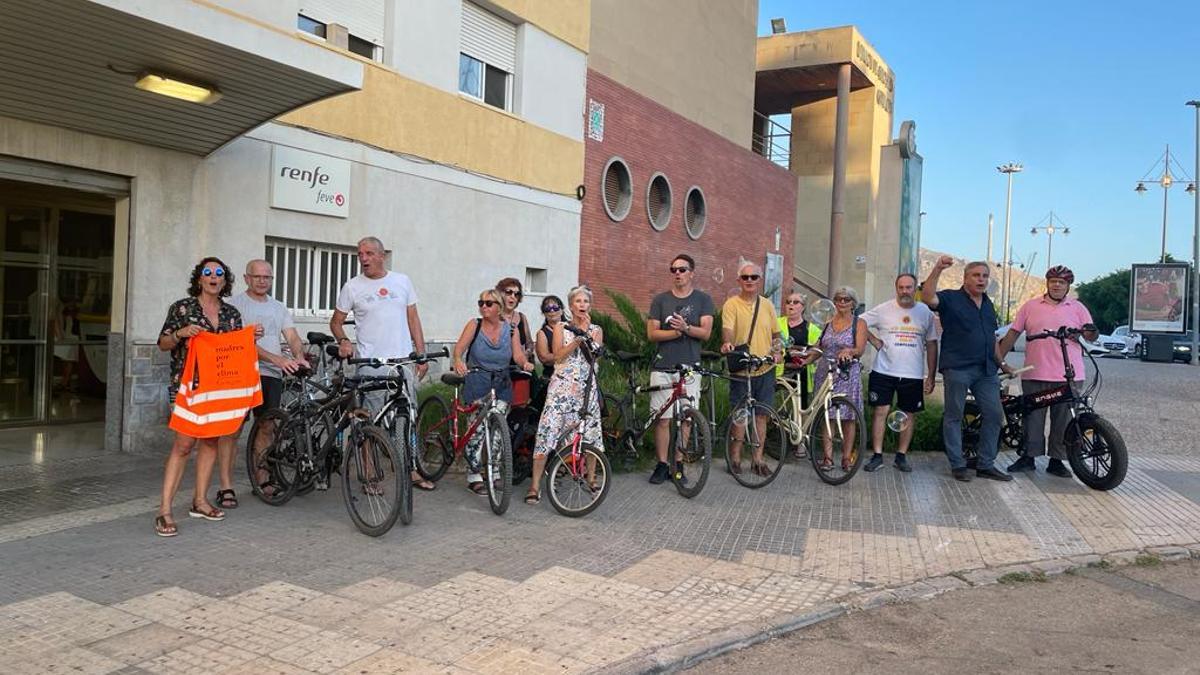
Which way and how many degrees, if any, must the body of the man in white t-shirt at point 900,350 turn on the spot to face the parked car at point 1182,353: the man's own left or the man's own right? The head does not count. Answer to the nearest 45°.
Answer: approximately 180°

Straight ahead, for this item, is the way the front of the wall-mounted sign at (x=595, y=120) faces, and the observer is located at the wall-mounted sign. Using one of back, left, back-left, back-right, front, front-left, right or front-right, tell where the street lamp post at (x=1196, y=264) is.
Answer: left

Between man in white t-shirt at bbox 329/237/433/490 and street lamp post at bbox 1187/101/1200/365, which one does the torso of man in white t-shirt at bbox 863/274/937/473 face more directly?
the man in white t-shirt

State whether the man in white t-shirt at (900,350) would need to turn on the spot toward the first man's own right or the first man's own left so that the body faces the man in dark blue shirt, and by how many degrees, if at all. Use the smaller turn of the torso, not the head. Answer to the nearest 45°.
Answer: approximately 90° to the first man's own left

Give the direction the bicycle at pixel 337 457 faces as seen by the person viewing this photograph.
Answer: facing the viewer and to the right of the viewer

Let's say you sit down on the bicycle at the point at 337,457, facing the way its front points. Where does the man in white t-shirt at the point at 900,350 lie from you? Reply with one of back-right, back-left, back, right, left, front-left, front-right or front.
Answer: front-left

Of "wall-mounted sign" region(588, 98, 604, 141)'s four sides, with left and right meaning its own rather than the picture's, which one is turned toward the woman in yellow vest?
front

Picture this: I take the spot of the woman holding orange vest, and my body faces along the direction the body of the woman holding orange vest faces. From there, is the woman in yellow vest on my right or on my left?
on my left
